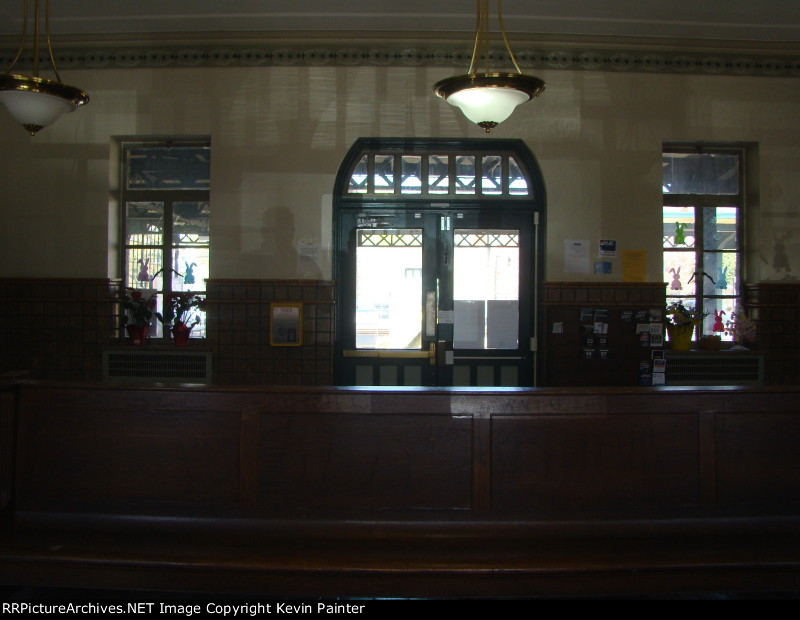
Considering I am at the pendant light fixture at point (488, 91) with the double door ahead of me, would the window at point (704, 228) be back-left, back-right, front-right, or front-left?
front-right

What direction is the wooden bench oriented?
toward the camera

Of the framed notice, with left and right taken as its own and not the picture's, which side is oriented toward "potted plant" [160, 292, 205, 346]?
right

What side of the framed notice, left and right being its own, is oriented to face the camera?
front

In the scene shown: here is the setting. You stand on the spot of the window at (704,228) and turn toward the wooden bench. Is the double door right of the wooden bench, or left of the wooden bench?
right

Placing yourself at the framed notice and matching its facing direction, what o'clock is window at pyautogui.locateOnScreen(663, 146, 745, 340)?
The window is roughly at 9 o'clock from the framed notice.

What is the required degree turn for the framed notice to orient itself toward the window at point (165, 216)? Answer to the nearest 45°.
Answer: approximately 135° to its right

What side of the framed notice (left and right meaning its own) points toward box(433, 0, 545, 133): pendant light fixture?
front

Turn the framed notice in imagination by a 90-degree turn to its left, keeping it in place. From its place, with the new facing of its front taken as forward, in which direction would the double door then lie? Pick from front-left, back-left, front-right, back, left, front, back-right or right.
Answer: front

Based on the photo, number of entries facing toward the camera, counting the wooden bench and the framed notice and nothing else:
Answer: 2

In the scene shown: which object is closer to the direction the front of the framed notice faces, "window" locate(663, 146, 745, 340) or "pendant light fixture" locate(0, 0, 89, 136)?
the pendant light fixture

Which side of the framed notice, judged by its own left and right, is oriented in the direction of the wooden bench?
front
